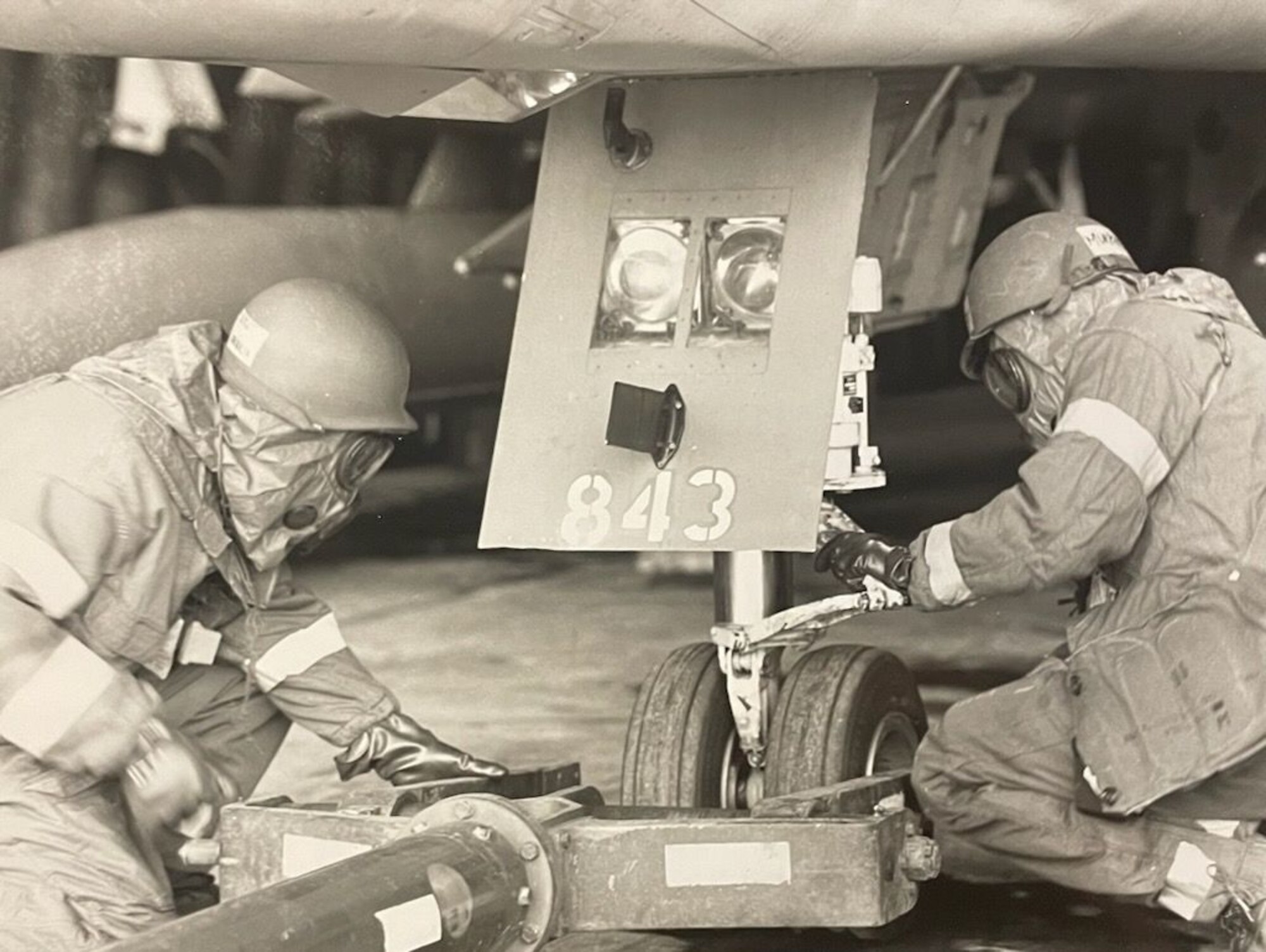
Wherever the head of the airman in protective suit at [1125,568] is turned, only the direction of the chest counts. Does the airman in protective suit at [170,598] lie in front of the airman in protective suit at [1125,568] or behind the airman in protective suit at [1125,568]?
in front

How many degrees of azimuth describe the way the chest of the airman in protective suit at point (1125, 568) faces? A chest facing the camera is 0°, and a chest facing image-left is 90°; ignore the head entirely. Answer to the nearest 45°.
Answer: approximately 90°
